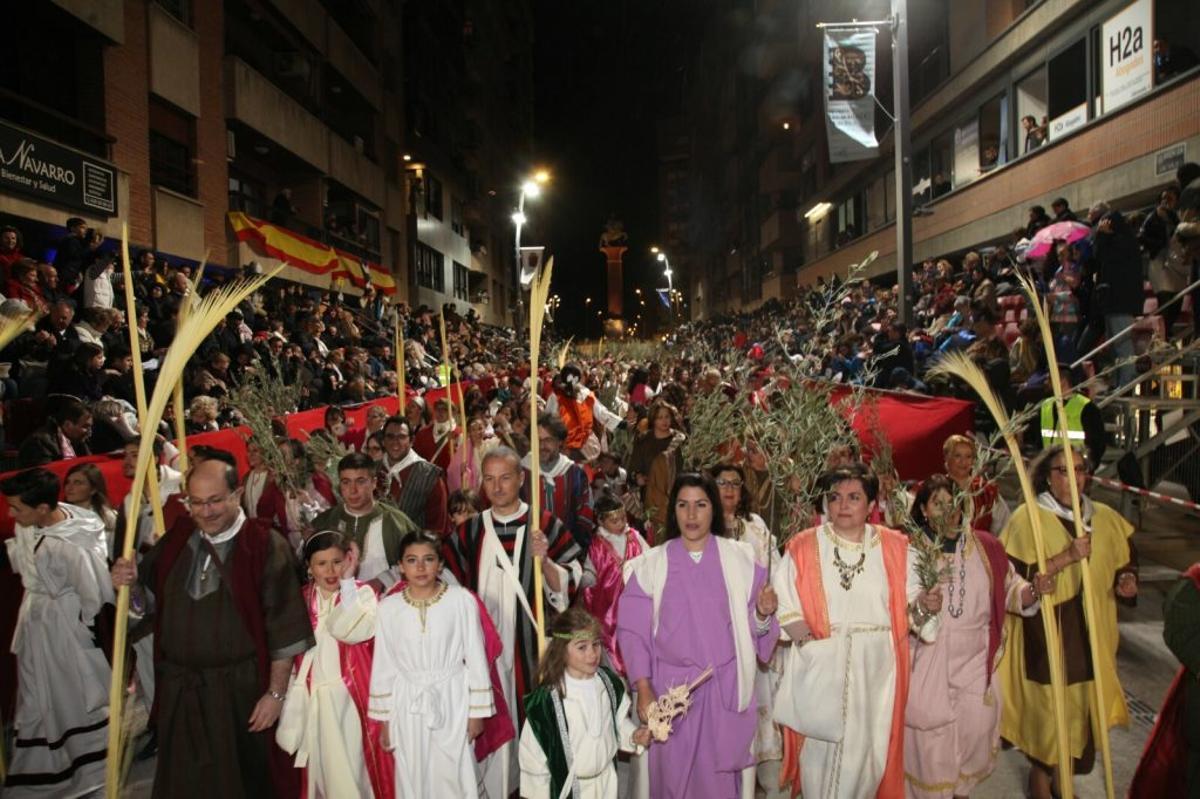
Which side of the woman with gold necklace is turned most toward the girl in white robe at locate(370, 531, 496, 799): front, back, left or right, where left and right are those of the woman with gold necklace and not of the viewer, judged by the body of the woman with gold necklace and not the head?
right

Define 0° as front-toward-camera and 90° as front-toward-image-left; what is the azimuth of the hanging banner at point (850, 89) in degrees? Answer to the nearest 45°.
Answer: approximately 0°

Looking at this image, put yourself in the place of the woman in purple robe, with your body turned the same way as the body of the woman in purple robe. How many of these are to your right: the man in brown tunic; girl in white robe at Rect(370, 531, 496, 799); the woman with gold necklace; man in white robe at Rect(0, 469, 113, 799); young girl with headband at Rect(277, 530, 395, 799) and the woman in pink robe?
4

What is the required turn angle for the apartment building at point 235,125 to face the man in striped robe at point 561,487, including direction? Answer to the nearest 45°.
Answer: approximately 45° to its right

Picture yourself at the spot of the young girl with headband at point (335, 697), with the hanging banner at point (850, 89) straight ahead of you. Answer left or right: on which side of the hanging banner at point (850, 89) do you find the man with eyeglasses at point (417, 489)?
left

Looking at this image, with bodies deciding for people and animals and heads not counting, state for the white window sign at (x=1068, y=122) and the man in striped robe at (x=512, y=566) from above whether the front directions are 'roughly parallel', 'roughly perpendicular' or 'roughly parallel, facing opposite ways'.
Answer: roughly perpendicular
